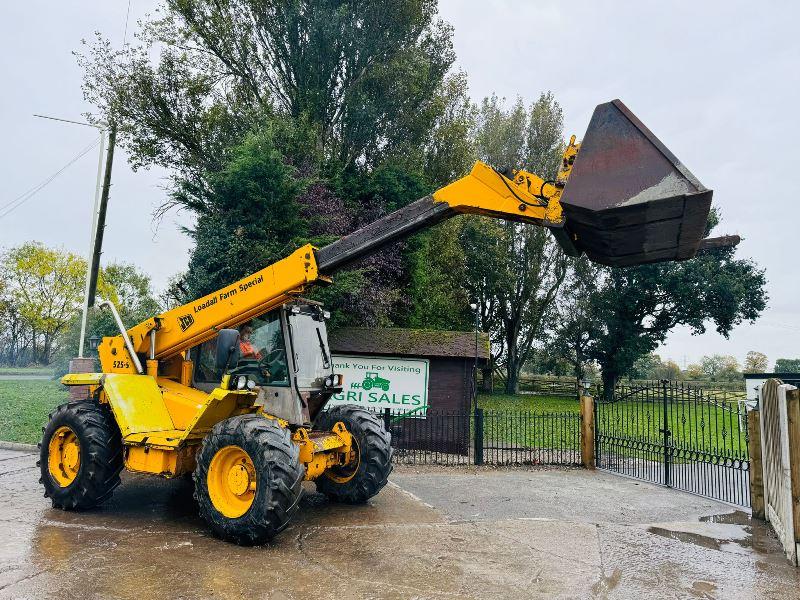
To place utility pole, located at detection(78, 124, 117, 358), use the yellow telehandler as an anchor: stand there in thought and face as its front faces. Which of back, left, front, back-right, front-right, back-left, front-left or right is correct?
back

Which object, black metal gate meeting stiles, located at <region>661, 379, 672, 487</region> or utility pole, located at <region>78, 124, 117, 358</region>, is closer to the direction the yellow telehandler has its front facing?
the black metal gate meeting stiles

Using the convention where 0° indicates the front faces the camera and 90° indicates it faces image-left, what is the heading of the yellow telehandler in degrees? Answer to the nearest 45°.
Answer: approximately 315°

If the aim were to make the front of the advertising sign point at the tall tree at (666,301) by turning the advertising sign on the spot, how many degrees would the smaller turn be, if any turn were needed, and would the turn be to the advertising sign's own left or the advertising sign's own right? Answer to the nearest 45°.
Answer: approximately 135° to the advertising sign's own left

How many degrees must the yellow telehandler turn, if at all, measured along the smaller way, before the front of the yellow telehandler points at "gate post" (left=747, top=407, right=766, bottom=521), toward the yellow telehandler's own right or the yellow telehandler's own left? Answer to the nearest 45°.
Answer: approximately 45° to the yellow telehandler's own left

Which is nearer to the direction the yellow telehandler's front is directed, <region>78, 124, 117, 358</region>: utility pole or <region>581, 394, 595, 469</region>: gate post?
the gate post

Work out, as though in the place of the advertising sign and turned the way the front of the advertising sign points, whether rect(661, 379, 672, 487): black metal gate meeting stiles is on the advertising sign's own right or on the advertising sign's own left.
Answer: on the advertising sign's own left

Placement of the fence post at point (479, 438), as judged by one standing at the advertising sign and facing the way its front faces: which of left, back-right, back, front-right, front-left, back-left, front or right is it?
front-left

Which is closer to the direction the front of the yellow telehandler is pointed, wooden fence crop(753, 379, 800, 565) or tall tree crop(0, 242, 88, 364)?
the wooden fence

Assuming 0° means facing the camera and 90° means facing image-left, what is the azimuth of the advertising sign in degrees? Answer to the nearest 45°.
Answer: approximately 0°

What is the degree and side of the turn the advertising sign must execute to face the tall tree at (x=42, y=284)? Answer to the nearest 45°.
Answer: approximately 135° to its right
